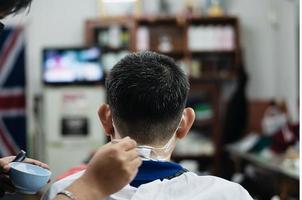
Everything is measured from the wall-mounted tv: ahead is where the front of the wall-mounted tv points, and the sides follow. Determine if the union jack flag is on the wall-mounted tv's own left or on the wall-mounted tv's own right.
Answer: on the wall-mounted tv's own right

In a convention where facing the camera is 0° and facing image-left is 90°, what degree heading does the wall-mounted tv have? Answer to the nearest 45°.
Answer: approximately 0°

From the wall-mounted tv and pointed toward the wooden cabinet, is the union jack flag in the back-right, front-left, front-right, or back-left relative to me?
back-right

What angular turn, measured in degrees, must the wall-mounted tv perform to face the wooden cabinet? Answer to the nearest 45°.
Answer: approximately 90° to its left

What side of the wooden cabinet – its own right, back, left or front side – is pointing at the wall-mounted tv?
right

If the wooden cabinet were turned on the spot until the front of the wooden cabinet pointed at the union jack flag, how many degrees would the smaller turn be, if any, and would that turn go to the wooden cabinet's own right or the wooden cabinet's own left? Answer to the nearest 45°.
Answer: approximately 45° to the wooden cabinet's own right

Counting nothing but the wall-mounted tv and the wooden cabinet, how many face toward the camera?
2
